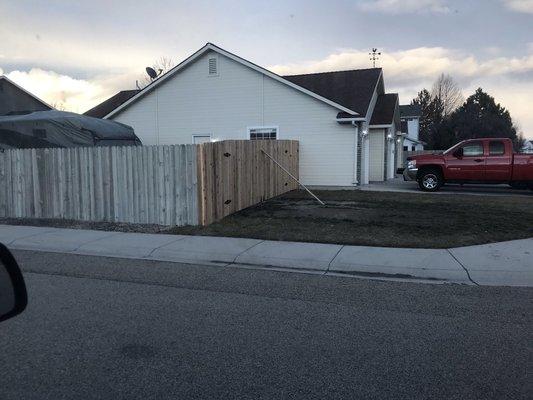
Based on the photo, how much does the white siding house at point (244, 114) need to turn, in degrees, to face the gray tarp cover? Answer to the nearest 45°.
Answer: approximately 135° to its right

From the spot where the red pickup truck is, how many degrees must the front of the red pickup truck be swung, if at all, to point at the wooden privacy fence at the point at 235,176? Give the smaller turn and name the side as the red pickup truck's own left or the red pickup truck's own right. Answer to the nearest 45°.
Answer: approximately 45° to the red pickup truck's own left

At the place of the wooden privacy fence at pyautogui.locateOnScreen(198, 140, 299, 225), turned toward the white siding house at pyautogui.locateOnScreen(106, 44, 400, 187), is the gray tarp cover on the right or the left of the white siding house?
left

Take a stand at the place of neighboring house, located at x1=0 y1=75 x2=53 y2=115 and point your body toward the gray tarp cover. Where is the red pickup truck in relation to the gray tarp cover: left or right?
left

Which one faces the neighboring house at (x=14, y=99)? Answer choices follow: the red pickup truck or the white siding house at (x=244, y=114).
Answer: the red pickup truck

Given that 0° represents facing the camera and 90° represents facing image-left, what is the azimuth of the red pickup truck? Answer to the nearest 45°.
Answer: approximately 90°

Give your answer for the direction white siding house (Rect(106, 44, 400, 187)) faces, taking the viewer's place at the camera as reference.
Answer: facing to the right of the viewer

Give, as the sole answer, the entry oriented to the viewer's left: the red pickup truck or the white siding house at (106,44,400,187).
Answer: the red pickup truck

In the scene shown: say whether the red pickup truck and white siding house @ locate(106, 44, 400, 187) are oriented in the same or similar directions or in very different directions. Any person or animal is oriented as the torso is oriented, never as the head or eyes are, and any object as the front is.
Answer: very different directions

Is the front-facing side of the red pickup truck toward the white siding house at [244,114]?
yes
